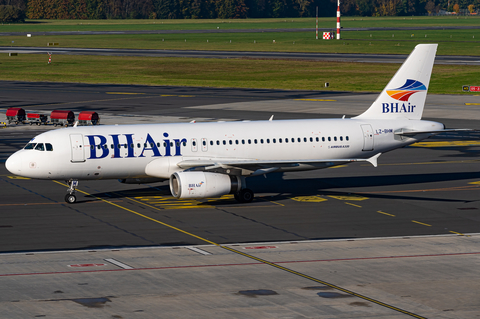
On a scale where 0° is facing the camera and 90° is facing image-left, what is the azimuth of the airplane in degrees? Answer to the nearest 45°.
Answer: approximately 45°
